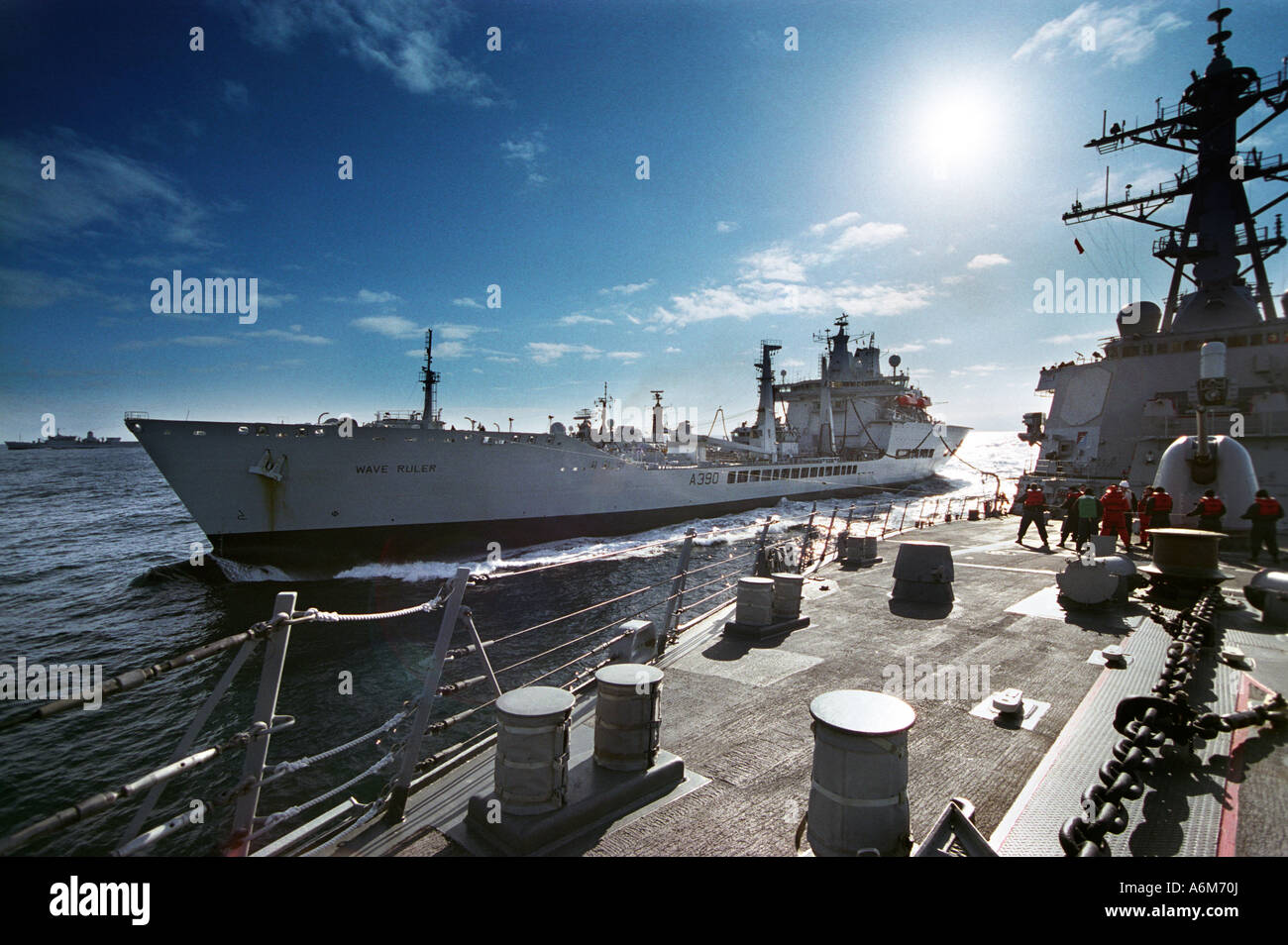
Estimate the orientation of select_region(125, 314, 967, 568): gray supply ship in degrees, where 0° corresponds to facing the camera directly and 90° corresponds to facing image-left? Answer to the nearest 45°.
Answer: approximately 45°

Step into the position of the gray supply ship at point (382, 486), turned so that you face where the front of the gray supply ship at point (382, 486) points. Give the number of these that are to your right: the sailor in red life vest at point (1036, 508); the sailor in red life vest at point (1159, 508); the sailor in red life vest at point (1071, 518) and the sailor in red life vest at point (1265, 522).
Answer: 0

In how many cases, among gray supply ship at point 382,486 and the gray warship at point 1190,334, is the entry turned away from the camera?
0

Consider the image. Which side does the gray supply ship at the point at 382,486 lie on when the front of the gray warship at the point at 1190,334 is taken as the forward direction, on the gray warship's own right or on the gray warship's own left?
on the gray warship's own right

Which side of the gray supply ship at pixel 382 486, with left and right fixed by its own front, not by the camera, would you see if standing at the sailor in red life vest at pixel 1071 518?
left

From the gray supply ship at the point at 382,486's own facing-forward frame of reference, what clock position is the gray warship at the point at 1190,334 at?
The gray warship is roughly at 8 o'clock from the gray supply ship.

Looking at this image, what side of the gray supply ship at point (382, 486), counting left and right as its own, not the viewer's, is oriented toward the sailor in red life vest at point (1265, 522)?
left

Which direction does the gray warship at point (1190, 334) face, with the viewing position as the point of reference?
facing the viewer

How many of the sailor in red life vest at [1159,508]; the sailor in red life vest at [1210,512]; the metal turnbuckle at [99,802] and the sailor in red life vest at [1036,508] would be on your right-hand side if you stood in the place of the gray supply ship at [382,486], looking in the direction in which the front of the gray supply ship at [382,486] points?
0

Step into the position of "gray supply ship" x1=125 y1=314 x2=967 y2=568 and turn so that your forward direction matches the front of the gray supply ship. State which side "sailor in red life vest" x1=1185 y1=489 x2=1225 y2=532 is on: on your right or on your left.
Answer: on your left

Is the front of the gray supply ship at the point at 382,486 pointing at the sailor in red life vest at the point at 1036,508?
no

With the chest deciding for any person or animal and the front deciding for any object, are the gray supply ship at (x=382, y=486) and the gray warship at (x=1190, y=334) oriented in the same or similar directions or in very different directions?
same or similar directions
